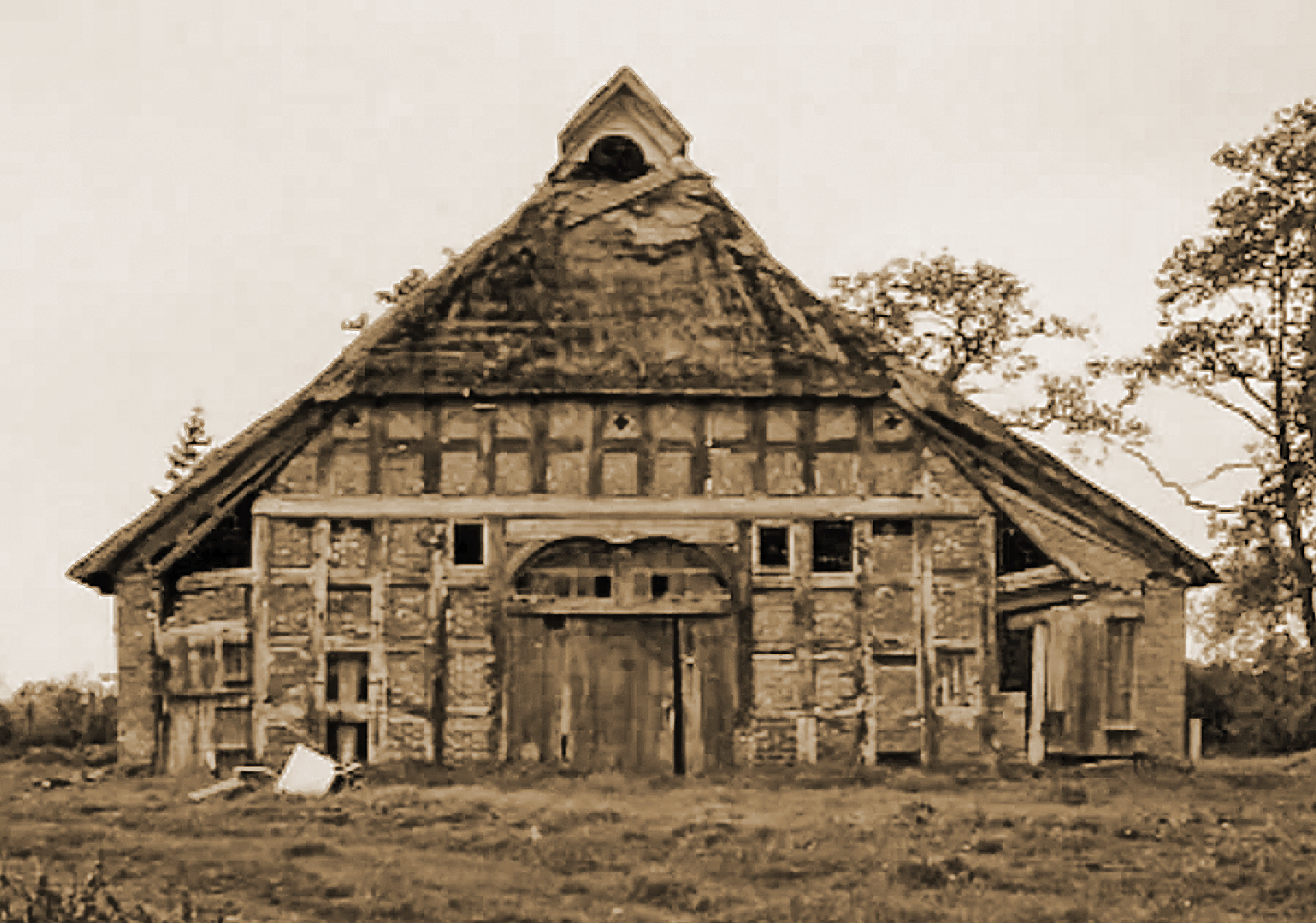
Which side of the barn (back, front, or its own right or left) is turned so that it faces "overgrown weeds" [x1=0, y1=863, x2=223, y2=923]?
front

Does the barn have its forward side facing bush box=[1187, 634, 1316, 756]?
no

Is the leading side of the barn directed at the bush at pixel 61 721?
no

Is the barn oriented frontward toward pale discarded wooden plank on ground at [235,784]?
no

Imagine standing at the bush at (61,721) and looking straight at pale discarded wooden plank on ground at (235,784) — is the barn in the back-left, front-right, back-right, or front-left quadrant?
front-left

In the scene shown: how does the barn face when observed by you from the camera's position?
facing the viewer
